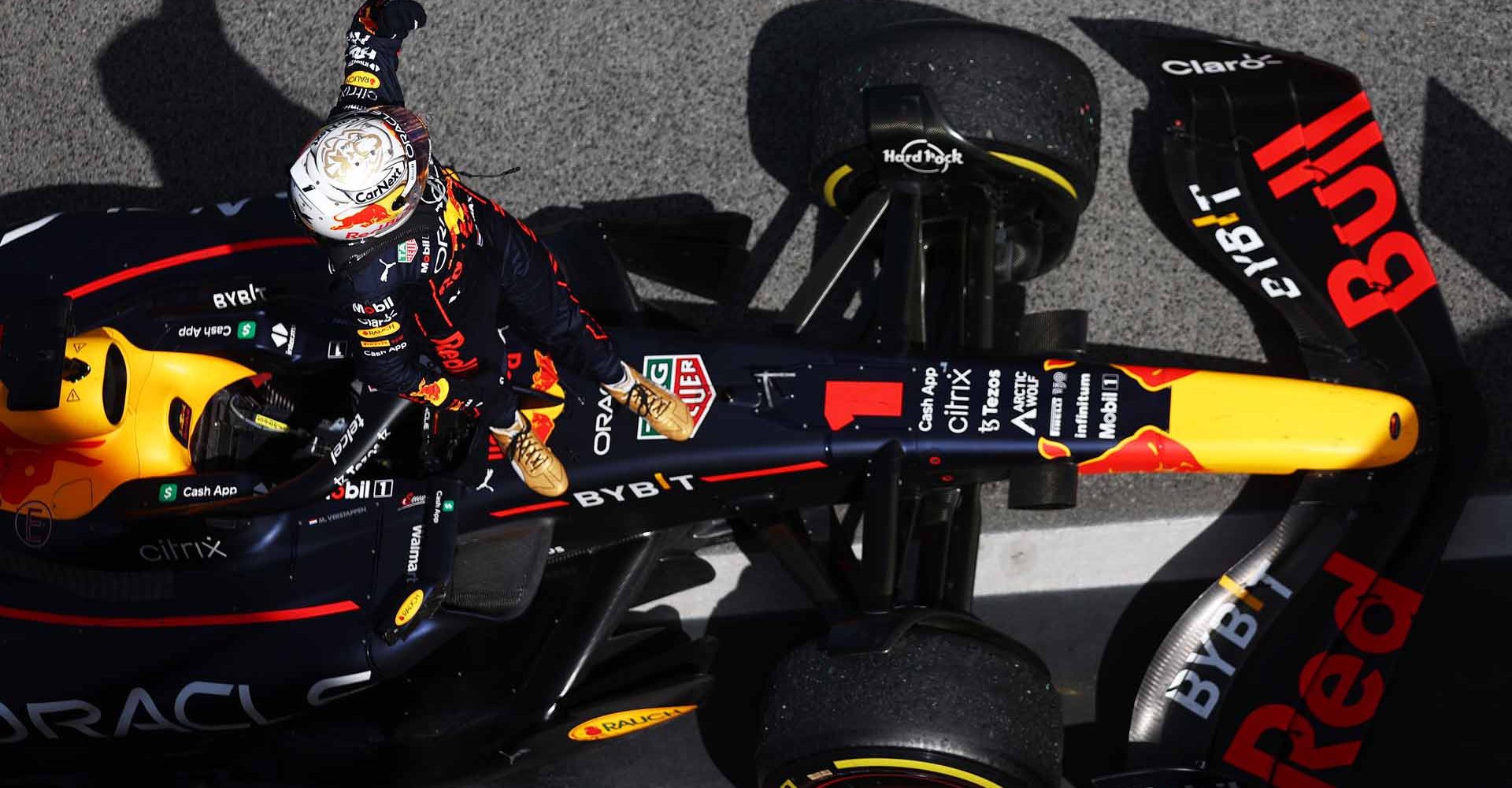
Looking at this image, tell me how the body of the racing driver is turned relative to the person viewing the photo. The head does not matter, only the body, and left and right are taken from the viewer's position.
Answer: facing the viewer and to the right of the viewer
